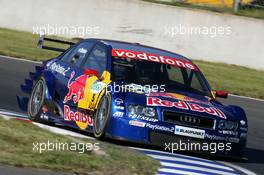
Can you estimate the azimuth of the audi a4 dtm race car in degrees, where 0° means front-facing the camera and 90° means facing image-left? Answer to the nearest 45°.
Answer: approximately 315°
